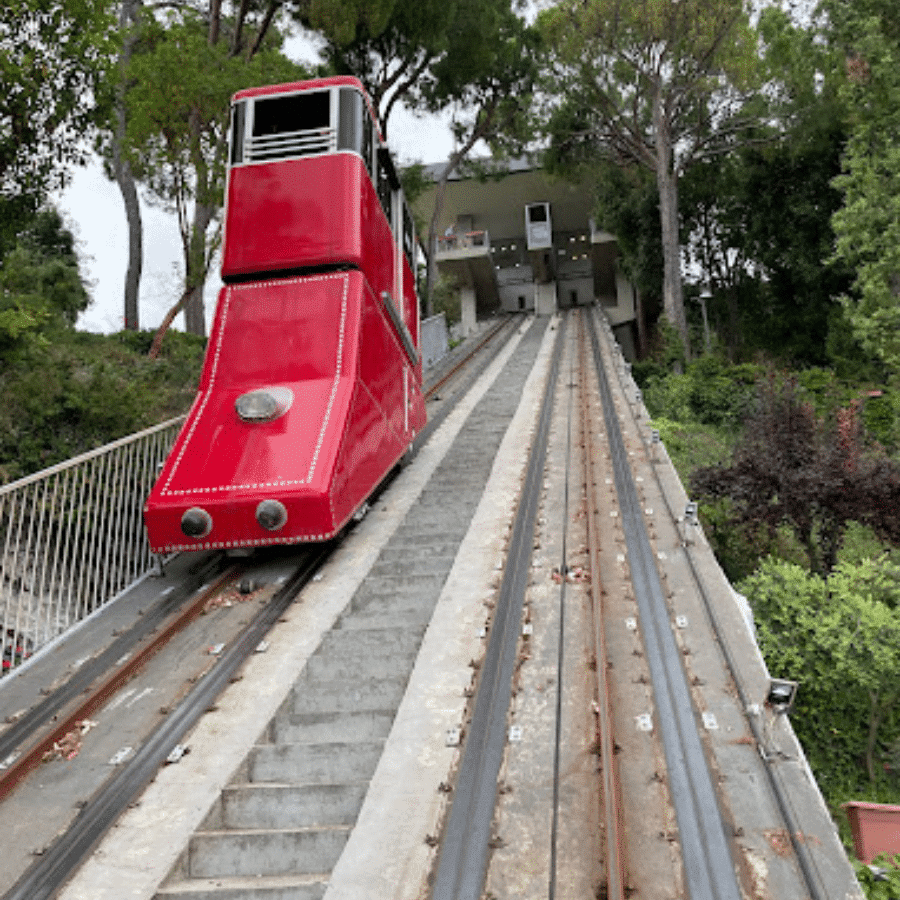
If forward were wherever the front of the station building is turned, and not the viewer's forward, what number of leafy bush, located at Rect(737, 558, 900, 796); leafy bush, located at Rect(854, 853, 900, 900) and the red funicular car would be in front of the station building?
3

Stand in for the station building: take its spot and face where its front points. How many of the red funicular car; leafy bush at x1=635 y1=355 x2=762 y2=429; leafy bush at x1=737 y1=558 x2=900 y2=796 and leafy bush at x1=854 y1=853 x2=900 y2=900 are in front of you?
4

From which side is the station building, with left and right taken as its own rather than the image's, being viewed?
front

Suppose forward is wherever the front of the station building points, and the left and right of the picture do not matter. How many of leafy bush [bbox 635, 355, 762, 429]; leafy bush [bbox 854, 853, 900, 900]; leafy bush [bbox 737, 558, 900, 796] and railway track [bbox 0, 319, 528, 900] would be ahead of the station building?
4

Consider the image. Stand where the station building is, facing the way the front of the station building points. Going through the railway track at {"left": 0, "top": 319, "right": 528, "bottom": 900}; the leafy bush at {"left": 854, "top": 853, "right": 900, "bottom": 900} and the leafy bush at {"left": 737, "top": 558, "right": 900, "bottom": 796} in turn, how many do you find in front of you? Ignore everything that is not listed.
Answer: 3

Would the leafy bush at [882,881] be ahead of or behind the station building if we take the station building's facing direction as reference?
ahead

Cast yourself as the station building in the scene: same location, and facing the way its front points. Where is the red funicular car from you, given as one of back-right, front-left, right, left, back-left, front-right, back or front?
front

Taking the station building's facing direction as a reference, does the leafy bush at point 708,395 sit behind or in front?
in front

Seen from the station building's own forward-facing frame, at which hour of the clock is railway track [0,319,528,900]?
The railway track is roughly at 12 o'clock from the station building.

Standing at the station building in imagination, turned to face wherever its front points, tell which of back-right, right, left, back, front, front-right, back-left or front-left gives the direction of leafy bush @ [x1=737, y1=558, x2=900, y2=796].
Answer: front
